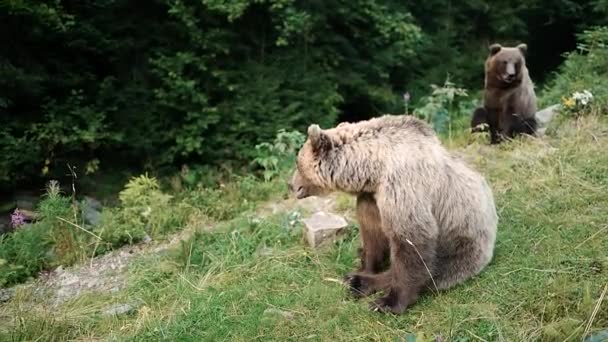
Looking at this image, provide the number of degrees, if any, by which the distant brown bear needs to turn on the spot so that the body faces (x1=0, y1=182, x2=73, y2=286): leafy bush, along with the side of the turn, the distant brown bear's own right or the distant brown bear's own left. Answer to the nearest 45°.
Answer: approximately 45° to the distant brown bear's own right

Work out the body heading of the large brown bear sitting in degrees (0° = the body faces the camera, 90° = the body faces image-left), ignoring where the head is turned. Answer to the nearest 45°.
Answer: approximately 90°

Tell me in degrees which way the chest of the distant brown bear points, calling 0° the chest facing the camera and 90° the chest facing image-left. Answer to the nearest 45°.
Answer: approximately 0°

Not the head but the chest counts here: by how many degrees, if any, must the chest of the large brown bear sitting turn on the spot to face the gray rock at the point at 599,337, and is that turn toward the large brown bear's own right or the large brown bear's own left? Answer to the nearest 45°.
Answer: approximately 135° to the large brown bear's own left

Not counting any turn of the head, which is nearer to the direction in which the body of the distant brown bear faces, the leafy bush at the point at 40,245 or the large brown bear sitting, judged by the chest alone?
the large brown bear sitting

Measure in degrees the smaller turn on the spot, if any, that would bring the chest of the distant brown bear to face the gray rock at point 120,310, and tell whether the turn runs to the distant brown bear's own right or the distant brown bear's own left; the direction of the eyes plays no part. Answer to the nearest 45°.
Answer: approximately 45° to the distant brown bear's own right

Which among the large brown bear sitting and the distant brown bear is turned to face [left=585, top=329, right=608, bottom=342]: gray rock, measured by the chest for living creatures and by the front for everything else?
the distant brown bear

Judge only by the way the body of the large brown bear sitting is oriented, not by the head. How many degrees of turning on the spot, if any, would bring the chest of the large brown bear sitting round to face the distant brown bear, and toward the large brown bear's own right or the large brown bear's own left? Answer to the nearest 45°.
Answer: approximately 90° to the large brown bear's own right

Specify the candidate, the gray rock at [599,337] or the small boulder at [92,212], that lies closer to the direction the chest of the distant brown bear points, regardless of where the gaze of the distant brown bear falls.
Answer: the gray rock

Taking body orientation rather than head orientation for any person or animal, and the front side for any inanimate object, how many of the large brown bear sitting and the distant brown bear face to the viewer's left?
1

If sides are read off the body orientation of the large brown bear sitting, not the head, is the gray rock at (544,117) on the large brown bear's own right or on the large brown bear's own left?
on the large brown bear's own right

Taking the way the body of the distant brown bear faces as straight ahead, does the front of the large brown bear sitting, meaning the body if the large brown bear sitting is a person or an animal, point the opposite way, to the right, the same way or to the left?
to the right

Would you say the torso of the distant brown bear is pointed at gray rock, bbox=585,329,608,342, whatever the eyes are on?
yes
